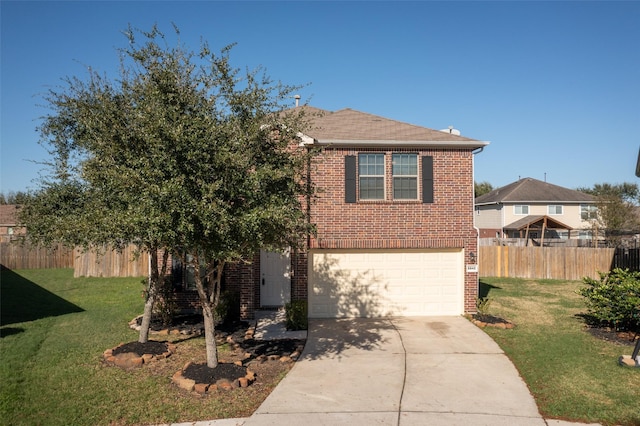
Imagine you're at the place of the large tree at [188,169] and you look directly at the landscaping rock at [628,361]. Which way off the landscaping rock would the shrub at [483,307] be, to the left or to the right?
left

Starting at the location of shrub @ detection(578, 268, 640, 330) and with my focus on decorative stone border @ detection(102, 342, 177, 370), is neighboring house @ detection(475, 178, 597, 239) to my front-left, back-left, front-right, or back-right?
back-right

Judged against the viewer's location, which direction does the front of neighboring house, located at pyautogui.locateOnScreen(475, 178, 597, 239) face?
facing away from the viewer

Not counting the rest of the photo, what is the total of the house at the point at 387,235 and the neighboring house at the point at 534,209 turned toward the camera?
1

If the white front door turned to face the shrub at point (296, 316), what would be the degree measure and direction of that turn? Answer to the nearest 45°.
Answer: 0° — it already faces it

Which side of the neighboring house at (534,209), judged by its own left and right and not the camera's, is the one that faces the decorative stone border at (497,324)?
back

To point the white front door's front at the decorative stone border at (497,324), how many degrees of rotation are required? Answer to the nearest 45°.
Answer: approximately 90° to its left

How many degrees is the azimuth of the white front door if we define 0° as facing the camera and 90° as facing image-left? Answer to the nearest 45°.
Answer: approximately 0°

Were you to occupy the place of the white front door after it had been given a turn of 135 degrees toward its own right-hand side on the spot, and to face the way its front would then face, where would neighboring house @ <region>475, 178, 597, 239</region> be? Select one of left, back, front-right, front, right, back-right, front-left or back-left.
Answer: right
